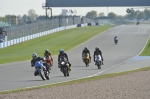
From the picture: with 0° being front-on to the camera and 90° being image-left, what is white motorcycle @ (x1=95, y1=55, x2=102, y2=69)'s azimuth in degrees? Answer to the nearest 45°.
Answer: approximately 0°
